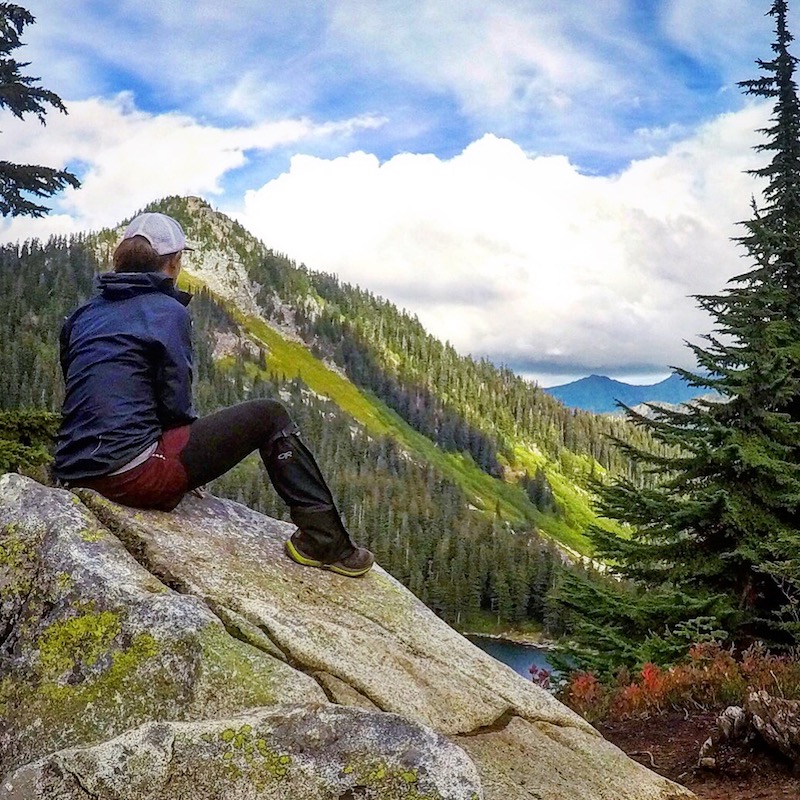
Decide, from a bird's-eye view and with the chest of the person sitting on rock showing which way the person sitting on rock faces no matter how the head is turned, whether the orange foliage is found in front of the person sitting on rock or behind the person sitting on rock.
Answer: in front

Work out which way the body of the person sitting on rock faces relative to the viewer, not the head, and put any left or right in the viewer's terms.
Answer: facing away from the viewer and to the right of the viewer

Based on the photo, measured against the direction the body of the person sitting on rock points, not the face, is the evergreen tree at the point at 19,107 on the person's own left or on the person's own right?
on the person's own left

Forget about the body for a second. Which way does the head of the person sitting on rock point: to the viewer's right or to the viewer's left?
to the viewer's right

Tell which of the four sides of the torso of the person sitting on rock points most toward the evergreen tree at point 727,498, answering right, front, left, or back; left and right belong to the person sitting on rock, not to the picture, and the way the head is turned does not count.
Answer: front
